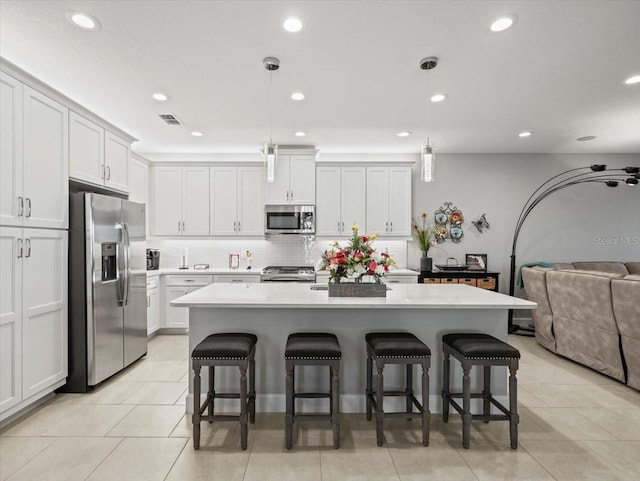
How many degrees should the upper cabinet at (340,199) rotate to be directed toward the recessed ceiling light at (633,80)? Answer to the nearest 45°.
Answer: approximately 45° to its left

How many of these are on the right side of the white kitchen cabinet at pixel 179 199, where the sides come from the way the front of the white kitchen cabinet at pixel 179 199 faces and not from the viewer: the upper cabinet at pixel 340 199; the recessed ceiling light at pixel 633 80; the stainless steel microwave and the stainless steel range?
0

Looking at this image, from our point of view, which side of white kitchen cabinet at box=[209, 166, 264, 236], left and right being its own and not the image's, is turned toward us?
front

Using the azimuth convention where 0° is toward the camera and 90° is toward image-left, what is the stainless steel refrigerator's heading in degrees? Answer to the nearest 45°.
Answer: approximately 315°

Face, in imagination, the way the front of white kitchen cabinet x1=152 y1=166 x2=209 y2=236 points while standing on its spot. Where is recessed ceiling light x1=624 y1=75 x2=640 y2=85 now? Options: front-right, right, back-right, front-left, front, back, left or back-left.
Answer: front-left

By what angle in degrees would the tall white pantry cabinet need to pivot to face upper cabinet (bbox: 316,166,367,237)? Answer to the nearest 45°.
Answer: approximately 45° to its left

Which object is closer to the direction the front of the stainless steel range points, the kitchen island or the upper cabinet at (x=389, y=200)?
the kitchen island

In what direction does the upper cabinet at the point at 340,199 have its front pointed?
toward the camera

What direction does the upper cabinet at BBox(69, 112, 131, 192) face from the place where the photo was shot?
facing the viewer and to the right of the viewer

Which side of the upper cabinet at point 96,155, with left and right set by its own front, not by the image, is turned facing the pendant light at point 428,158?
front

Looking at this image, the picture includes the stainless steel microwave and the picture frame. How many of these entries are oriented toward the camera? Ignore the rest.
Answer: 2

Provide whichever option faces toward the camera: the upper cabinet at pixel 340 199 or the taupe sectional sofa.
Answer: the upper cabinet

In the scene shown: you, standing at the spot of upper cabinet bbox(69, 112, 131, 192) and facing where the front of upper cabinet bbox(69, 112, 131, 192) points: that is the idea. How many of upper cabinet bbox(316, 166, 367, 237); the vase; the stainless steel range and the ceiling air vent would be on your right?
0

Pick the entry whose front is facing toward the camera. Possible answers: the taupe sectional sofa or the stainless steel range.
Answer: the stainless steel range

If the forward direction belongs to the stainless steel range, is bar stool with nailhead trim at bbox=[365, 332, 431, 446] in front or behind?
in front

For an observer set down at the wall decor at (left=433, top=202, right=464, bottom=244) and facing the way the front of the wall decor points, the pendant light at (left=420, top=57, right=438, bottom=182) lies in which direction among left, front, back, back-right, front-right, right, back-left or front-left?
front

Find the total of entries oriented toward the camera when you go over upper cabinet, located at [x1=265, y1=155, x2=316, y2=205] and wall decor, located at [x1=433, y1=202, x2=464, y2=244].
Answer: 2

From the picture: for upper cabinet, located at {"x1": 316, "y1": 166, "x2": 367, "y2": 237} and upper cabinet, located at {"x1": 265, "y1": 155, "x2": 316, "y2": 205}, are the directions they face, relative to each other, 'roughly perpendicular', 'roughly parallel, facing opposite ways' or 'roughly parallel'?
roughly parallel

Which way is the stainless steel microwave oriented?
toward the camera

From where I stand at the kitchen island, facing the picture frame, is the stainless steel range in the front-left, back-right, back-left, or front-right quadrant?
front-left

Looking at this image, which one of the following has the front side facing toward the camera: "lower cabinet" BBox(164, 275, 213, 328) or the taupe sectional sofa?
the lower cabinet

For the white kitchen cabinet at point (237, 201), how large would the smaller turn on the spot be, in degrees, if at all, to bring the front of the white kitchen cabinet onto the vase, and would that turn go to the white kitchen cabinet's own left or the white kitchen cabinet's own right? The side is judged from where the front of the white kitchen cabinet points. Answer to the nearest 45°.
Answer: approximately 90° to the white kitchen cabinet's own left

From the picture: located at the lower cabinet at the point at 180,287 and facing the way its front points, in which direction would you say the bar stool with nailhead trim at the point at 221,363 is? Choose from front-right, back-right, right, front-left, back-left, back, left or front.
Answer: front
